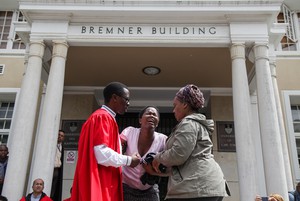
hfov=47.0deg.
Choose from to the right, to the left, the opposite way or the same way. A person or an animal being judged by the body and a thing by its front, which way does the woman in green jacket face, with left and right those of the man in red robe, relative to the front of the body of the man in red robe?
the opposite way

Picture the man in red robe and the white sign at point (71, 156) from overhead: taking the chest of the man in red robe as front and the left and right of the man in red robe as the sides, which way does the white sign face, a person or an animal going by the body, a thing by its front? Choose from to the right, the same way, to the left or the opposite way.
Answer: to the right

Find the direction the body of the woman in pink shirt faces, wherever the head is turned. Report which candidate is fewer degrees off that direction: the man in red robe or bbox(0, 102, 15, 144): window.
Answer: the man in red robe

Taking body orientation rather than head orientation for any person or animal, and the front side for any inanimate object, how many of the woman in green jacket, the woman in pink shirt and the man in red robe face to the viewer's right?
1

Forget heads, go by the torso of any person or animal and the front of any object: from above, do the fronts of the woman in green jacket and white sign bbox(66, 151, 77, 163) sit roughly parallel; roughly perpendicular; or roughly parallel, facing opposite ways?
roughly perpendicular

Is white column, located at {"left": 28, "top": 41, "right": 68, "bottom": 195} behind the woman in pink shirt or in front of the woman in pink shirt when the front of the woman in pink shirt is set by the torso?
behind

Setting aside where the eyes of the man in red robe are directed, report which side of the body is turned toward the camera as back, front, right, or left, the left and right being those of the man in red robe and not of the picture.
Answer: right

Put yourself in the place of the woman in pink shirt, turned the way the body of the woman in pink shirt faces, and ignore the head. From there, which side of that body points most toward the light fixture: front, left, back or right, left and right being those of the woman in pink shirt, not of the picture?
back

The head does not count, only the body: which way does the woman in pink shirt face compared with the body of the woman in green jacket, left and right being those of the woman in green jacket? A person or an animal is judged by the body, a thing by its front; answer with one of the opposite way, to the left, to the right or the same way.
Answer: to the left

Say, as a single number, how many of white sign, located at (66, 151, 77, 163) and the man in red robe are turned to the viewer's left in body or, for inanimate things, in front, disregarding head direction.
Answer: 0

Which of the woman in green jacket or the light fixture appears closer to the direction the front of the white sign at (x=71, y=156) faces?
the woman in green jacket

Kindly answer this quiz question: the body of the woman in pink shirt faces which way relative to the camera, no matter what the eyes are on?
toward the camera

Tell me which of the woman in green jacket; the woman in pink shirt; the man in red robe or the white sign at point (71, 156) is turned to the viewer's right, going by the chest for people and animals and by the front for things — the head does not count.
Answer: the man in red robe

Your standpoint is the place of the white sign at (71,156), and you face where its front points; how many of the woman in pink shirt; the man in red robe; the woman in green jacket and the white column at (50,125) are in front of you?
4

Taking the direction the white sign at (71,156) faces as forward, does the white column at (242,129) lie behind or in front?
in front

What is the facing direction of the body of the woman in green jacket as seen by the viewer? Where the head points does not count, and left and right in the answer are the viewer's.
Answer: facing to the left of the viewer

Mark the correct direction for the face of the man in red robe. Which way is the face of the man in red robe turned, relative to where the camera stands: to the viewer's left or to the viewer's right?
to the viewer's right

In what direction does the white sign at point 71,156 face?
toward the camera
